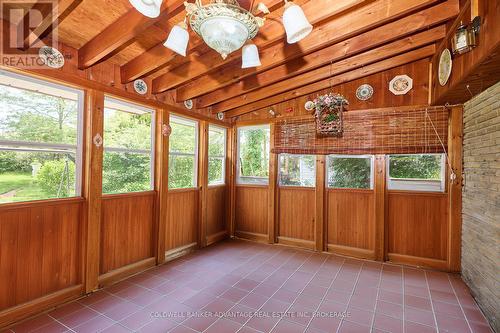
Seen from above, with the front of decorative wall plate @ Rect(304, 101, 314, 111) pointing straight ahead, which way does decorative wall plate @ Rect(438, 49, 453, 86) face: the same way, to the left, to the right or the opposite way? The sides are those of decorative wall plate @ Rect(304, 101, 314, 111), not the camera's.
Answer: to the right

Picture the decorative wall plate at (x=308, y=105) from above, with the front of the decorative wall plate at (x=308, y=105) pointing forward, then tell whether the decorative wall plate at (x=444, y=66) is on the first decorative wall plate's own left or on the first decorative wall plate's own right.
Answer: on the first decorative wall plate's own left

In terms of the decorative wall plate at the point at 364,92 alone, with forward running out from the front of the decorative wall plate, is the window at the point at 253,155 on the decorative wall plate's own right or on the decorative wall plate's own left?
on the decorative wall plate's own right

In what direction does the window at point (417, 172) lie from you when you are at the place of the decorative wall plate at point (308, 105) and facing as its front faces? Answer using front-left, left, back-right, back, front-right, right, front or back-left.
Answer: left

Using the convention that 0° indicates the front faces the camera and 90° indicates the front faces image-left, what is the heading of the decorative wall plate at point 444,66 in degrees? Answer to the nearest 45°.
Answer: approximately 45°

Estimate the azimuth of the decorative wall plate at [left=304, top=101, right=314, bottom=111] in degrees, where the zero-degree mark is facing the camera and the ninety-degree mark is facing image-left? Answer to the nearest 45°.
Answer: approximately 0°

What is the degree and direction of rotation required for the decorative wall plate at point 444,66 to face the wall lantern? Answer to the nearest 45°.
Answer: approximately 45° to its left

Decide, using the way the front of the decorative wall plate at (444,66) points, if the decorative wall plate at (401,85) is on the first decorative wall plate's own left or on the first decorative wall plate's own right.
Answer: on the first decorative wall plate's own right

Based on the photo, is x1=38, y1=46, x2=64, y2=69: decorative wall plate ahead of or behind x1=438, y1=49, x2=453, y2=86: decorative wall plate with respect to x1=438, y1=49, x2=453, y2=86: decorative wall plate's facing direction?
ahead

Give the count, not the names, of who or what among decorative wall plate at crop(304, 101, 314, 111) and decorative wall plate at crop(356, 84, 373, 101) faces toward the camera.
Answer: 2

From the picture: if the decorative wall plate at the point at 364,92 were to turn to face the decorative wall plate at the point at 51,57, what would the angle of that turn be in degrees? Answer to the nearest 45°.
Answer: approximately 45° to its right
